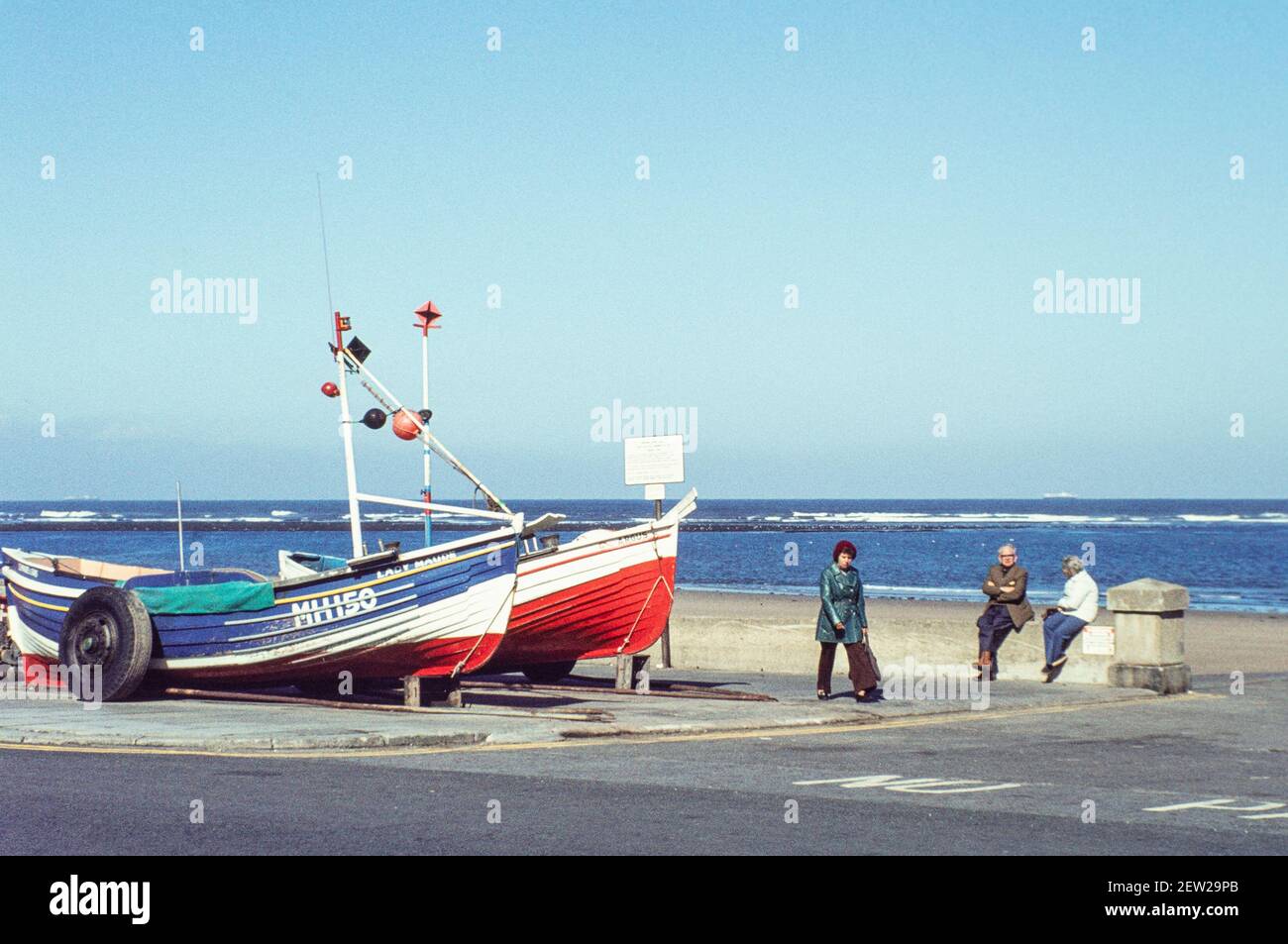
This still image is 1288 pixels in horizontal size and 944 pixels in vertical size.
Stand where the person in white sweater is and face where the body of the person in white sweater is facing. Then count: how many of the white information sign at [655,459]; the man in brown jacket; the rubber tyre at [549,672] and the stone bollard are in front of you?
3

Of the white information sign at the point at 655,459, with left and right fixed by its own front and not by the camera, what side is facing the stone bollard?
left

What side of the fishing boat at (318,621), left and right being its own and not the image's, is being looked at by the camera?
right

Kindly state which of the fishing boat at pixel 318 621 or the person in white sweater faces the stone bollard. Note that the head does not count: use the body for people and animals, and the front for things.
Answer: the fishing boat

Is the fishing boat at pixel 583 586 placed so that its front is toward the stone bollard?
yes

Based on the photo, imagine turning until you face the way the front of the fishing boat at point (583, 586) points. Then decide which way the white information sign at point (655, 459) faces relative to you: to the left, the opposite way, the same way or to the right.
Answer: to the right

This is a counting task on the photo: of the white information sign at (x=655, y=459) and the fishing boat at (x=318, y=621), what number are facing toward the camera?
1

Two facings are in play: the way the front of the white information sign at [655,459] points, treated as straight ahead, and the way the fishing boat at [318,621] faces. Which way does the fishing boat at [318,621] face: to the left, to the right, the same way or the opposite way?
to the left

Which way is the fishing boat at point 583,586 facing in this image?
to the viewer's right

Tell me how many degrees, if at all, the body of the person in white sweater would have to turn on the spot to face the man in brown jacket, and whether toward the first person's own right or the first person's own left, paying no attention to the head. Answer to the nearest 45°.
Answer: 0° — they already face them

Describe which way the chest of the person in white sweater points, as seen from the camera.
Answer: to the viewer's left

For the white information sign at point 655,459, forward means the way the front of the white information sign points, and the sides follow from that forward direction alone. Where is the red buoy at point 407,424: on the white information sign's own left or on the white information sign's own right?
on the white information sign's own right
